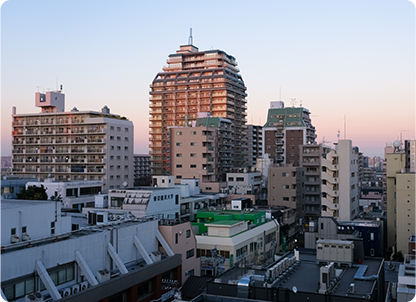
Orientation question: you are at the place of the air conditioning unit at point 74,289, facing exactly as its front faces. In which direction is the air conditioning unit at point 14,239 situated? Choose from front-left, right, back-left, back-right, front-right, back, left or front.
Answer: back-right

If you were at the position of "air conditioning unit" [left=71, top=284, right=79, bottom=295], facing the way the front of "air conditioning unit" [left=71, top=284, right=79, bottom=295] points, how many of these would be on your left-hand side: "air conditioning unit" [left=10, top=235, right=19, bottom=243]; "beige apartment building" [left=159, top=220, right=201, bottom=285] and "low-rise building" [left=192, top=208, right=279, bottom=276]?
2

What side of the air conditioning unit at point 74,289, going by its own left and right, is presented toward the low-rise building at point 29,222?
back

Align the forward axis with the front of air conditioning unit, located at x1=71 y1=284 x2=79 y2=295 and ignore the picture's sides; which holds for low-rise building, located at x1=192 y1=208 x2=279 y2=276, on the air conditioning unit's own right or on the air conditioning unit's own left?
on the air conditioning unit's own left

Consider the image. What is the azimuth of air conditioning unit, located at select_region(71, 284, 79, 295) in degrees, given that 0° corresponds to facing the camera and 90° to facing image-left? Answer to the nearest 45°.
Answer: approximately 315°

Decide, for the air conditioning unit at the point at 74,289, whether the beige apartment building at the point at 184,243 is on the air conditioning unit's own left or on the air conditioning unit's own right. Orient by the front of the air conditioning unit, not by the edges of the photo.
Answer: on the air conditioning unit's own left
